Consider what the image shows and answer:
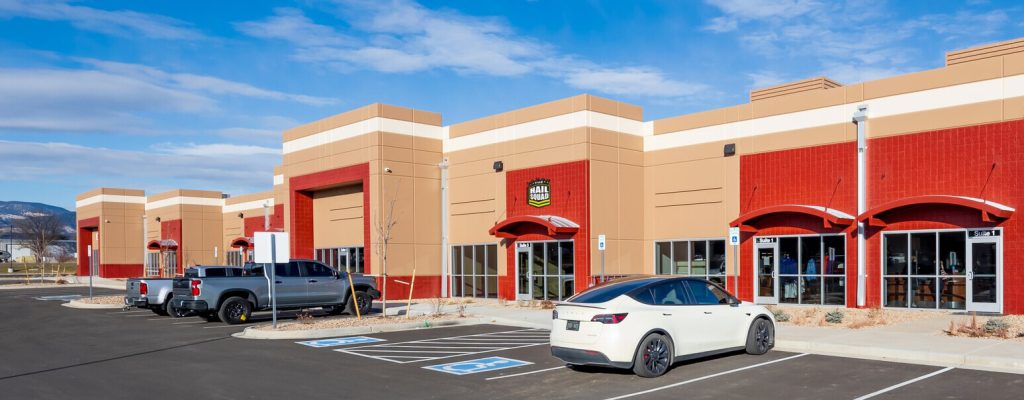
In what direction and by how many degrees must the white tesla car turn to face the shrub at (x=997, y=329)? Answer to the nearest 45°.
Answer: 0° — it already faces it

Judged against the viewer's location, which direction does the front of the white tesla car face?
facing away from the viewer and to the right of the viewer

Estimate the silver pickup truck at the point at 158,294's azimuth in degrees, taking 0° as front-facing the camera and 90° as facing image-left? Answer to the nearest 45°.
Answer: approximately 225°

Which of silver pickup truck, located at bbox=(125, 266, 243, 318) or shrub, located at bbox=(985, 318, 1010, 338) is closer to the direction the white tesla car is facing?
the shrub

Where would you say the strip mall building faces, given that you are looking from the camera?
facing the viewer and to the left of the viewer

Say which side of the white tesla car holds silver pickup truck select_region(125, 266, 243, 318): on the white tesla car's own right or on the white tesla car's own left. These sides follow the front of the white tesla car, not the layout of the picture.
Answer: on the white tesla car's own left

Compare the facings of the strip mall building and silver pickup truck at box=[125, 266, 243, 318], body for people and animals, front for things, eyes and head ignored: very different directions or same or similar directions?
very different directions

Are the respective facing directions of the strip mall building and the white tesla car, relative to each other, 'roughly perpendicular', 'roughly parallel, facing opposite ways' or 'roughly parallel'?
roughly parallel, facing opposite ways

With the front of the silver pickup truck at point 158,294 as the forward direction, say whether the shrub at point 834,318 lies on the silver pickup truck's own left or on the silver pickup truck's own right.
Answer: on the silver pickup truck's own right

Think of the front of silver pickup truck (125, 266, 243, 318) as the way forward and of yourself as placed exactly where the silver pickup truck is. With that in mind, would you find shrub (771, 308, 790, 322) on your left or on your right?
on your right
